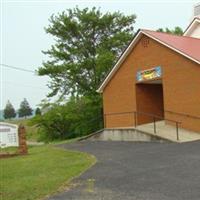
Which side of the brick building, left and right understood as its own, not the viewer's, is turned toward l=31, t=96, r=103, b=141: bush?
right

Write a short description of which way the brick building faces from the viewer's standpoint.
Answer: facing the viewer and to the left of the viewer

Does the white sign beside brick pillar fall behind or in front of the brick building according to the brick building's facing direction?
in front
